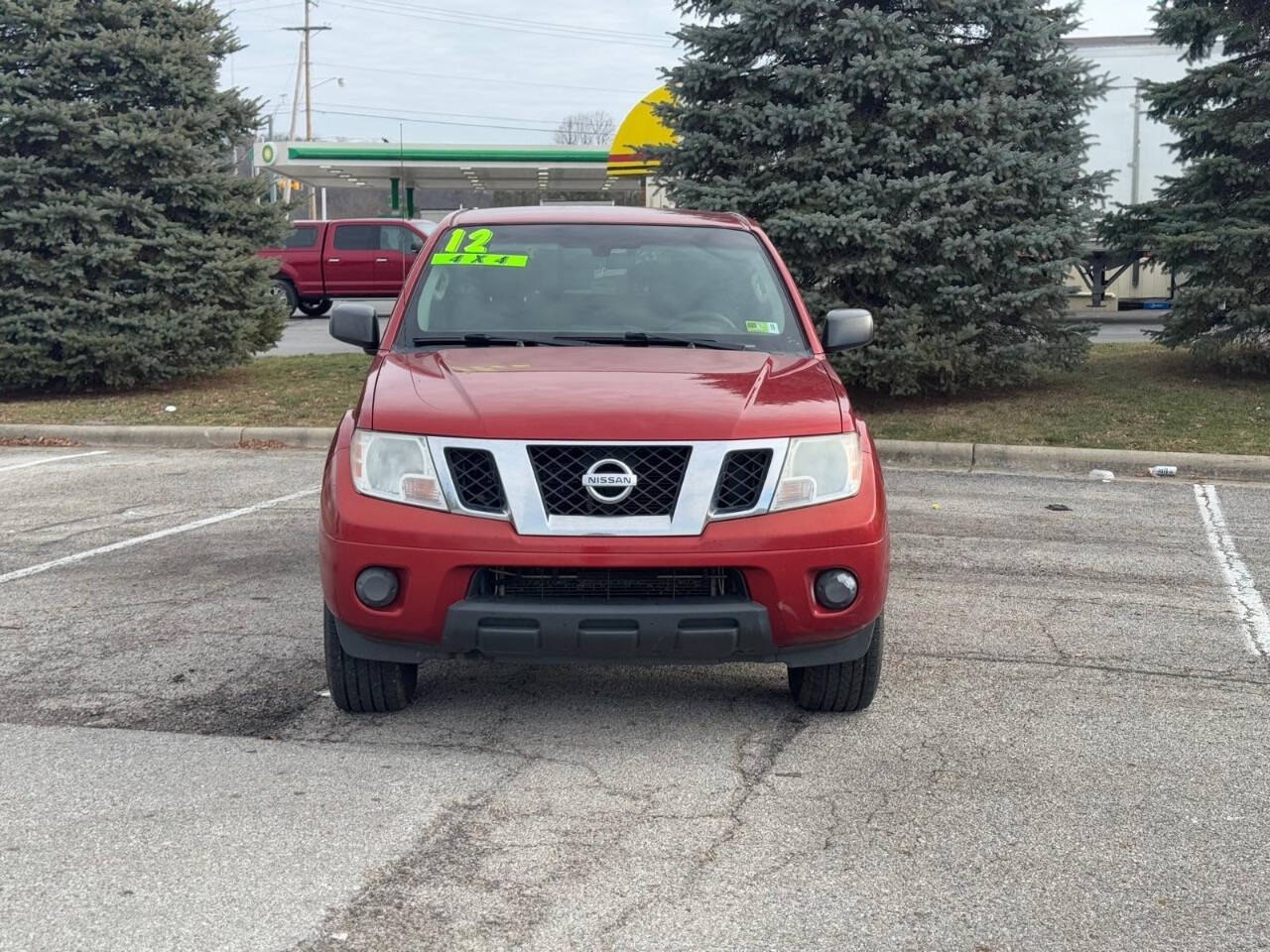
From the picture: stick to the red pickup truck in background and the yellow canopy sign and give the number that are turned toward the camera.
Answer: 1

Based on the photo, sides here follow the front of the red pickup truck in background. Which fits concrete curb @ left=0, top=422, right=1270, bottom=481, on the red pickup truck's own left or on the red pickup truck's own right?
on the red pickup truck's own right

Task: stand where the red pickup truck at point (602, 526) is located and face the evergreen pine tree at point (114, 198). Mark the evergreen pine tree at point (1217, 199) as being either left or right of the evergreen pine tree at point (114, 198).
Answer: right

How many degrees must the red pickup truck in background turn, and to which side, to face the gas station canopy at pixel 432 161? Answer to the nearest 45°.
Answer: approximately 90° to its left

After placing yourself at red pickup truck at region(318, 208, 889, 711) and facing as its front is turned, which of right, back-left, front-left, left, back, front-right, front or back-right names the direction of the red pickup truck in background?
back

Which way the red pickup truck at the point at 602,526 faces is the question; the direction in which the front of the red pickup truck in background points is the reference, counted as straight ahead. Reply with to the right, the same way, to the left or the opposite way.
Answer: to the right

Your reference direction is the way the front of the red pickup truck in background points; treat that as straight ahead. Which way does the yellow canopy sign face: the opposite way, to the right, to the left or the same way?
to the right

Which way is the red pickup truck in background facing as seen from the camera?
to the viewer's right
